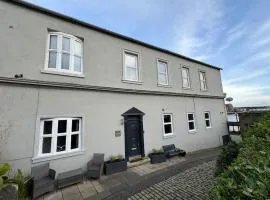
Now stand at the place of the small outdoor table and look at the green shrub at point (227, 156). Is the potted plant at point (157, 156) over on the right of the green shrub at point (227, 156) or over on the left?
left

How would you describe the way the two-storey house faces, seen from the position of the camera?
facing the viewer and to the right of the viewer

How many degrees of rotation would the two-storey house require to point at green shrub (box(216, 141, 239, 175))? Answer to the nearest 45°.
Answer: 0° — it already faces it
